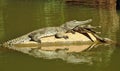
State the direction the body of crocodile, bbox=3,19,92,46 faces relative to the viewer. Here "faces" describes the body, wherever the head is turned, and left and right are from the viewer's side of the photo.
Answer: facing to the right of the viewer
